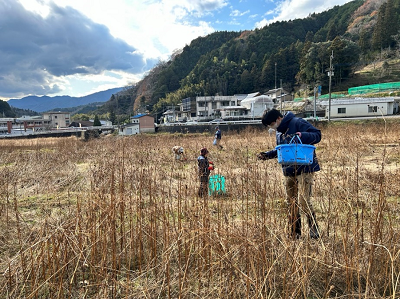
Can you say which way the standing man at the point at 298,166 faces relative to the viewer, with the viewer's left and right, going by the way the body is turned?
facing the viewer and to the left of the viewer

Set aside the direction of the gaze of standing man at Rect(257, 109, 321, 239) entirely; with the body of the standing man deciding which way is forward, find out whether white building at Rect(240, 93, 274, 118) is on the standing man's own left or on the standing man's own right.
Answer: on the standing man's own right

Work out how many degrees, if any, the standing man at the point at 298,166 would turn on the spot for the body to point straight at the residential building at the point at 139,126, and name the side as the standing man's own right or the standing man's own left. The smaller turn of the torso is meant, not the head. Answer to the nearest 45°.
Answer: approximately 90° to the standing man's own right

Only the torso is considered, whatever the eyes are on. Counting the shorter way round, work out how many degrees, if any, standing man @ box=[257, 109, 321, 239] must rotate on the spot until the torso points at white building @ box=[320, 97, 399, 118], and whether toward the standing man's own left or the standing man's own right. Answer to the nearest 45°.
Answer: approximately 135° to the standing man's own right

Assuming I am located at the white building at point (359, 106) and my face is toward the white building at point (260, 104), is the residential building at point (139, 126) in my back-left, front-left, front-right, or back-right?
front-left

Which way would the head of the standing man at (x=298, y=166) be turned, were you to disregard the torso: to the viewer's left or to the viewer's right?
to the viewer's left
